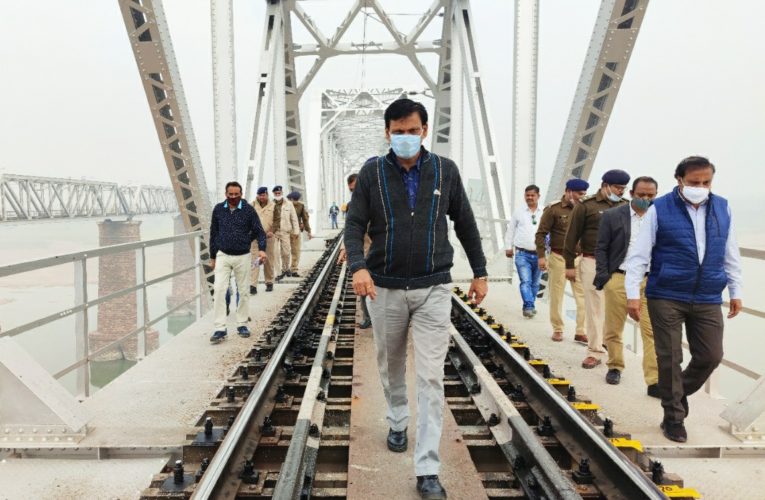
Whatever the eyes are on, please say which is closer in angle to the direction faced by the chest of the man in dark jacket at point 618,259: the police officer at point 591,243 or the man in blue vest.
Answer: the man in blue vest

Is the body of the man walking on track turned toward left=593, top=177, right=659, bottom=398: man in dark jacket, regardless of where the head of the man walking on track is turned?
no

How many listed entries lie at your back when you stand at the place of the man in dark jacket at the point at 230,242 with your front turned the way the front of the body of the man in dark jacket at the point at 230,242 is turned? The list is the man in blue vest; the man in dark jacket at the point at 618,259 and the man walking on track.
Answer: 0

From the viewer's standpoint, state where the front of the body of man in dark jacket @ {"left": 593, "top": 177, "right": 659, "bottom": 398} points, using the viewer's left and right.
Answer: facing the viewer

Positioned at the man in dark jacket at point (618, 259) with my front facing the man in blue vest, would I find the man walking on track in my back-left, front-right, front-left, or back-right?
front-right

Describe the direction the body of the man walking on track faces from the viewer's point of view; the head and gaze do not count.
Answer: toward the camera

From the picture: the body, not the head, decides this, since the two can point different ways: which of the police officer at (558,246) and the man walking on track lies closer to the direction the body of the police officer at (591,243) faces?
the man walking on track

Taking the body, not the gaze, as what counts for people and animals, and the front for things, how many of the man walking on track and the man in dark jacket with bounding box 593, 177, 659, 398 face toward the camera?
2

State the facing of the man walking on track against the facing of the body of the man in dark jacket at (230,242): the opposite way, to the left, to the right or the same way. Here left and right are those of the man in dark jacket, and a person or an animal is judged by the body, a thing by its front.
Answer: the same way

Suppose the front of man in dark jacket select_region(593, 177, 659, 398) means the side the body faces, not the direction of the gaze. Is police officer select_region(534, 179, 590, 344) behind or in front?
behind

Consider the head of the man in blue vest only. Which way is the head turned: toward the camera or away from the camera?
toward the camera

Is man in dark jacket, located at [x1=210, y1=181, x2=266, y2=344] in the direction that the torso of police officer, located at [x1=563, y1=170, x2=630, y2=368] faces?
no

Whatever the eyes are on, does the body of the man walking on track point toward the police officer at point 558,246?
no

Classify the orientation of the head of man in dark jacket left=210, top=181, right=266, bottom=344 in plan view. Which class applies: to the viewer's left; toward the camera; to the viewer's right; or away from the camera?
toward the camera

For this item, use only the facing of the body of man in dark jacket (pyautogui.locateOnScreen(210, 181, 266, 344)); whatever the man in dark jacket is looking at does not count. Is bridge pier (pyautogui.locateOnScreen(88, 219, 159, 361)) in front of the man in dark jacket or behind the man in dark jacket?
behind
